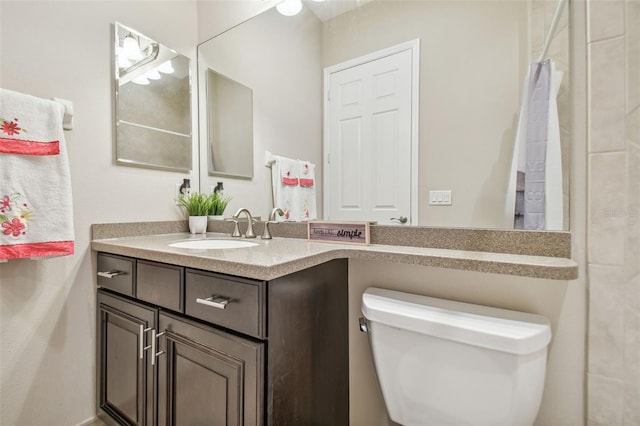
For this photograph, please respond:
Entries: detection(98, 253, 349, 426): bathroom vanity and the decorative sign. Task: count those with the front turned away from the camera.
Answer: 0

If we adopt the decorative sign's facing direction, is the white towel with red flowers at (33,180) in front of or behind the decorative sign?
in front

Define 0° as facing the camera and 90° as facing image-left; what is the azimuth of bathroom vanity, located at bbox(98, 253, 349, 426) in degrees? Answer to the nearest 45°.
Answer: approximately 45°

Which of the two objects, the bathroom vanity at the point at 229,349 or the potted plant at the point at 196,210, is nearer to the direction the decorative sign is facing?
the bathroom vanity

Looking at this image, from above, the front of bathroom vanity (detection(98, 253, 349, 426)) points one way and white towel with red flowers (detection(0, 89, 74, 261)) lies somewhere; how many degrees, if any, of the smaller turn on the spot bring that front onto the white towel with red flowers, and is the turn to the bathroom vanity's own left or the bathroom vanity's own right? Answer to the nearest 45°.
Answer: approximately 90° to the bathroom vanity's own right

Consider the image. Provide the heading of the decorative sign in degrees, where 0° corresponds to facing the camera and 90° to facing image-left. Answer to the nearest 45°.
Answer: approximately 45°
